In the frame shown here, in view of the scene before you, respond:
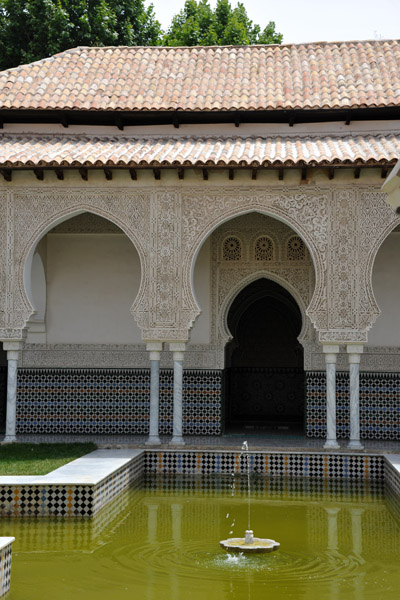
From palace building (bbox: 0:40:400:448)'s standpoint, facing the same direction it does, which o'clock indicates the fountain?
The fountain is roughly at 12 o'clock from the palace building.

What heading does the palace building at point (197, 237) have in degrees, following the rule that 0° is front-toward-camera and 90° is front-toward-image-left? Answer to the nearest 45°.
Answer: approximately 0°

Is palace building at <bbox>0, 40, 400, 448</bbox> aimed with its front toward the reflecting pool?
yes

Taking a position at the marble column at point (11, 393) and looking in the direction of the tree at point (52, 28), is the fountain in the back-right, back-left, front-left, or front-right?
back-right

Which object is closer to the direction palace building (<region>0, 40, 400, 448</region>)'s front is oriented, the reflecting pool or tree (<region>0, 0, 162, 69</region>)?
the reflecting pool

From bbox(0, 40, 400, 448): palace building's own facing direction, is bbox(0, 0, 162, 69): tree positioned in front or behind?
behind
